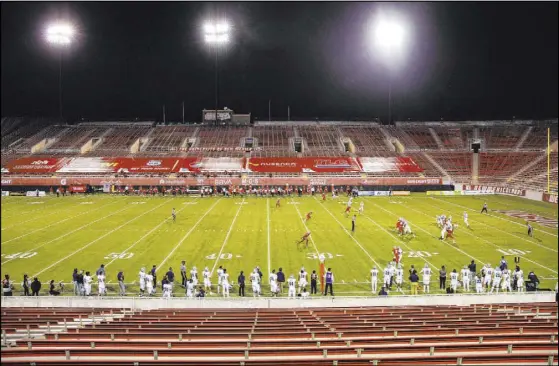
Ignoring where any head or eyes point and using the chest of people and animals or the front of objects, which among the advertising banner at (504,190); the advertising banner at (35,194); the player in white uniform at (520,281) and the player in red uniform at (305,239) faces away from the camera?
the player in white uniform

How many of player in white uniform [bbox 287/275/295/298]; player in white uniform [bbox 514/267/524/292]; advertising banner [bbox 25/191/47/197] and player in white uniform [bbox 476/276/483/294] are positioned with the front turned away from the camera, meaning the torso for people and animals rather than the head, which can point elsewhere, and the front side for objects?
3

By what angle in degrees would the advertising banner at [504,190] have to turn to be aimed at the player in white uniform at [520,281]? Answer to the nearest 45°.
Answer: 0° — it already faces them

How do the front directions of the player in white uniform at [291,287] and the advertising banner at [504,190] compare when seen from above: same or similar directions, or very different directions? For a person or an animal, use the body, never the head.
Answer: very different directions

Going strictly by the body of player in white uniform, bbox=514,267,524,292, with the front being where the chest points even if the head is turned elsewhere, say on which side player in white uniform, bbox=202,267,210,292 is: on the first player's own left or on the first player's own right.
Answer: on the first player's own left

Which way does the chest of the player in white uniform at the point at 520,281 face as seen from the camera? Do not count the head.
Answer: away from the camera

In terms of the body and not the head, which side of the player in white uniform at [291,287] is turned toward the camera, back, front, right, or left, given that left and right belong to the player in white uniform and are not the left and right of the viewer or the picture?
back

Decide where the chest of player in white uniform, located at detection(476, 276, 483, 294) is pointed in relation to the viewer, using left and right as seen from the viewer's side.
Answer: facing away from the viewer

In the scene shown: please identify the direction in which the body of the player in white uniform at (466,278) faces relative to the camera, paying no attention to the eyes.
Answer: away from the camera
